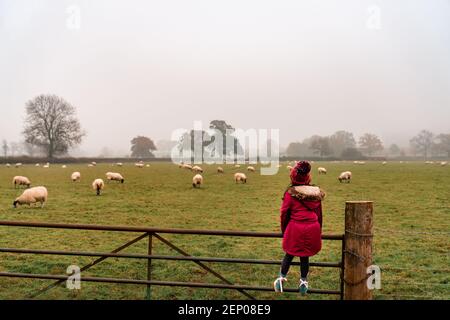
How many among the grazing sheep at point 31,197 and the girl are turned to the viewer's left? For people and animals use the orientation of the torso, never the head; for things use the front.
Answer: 1

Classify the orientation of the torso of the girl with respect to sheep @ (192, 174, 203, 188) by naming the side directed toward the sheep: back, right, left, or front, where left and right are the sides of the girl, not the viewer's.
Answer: front

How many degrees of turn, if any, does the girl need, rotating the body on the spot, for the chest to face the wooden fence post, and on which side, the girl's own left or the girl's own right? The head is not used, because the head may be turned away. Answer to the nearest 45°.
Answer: approximately 90° to the girl's own right

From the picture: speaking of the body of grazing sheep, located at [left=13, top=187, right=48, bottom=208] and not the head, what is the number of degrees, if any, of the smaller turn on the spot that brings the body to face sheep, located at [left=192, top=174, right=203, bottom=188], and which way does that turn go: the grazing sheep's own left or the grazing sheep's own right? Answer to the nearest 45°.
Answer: approximately 135° to the grazing sheep's own right

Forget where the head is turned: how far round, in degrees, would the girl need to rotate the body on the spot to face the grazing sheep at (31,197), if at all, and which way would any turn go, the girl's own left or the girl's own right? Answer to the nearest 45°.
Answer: approximately 45° to the girl's own left

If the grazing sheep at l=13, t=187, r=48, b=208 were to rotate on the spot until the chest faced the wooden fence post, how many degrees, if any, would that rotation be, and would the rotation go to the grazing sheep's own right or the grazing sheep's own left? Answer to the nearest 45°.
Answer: approximately 90° to the grazing sheep's own left

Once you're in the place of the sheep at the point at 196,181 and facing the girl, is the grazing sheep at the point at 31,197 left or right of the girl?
right

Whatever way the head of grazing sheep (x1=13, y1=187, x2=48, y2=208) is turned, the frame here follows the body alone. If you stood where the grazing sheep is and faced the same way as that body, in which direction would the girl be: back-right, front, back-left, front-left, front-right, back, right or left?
left

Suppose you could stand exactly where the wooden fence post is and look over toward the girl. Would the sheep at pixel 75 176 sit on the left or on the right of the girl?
right

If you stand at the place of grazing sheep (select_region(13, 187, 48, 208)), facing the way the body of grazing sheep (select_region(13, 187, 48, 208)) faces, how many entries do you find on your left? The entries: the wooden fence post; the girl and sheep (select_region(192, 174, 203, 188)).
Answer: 2

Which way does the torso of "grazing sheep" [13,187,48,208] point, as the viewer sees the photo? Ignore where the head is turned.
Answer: to the viewer's left

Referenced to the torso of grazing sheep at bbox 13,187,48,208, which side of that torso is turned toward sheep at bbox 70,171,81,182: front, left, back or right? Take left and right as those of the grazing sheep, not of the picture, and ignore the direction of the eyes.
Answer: right

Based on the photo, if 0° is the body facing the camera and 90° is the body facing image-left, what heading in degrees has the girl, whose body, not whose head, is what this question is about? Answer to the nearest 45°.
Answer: approximately 180°

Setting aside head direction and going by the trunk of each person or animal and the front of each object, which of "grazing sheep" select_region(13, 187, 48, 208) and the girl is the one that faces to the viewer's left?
the grazing sheep
